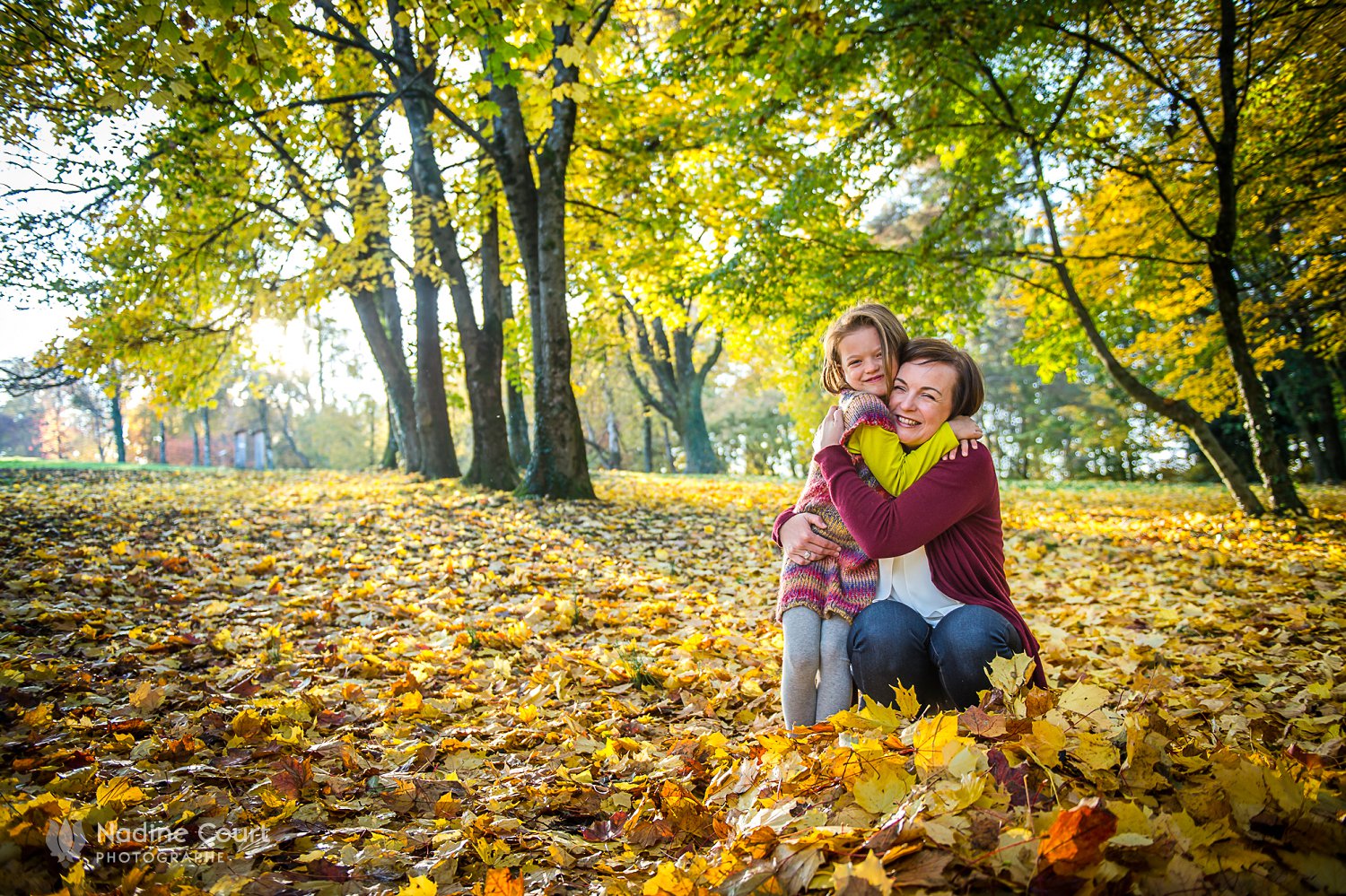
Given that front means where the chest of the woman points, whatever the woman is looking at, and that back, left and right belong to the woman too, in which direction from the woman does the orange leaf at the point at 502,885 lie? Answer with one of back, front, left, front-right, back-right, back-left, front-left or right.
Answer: front

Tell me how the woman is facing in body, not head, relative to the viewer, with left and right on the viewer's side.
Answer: facing the viewer and to the left of the viewer

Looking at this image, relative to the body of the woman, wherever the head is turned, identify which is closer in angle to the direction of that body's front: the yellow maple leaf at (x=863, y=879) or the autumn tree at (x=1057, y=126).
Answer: the yellow maple leaf

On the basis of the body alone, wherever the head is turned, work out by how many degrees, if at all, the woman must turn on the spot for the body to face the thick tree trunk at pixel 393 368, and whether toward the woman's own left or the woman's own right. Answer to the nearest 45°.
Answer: approximately 90° to the woman's own right

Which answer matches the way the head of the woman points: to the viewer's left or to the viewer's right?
to the viewer's left

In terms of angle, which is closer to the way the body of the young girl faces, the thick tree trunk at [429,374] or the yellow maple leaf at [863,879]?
the yellow maple leaf

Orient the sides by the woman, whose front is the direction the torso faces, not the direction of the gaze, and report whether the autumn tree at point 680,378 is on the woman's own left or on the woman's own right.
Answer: on the woman's own right

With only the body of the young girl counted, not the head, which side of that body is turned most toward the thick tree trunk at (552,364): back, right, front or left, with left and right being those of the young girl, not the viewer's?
left

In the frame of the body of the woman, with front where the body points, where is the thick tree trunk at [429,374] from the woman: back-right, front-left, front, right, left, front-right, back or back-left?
right

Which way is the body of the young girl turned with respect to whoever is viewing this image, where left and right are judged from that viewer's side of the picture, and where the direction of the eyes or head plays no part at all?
facing the viewer and to the right of the viewer

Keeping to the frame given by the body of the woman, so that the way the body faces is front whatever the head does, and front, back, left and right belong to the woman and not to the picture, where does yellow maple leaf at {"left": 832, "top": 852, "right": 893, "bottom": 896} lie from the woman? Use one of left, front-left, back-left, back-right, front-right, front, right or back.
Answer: front-left

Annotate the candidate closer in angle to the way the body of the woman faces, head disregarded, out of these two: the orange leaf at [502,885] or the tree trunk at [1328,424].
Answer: the orange leaf

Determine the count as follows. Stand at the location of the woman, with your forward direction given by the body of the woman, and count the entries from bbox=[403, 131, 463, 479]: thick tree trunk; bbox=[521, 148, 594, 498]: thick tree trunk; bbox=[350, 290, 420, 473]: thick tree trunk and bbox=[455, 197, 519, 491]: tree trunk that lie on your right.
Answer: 4

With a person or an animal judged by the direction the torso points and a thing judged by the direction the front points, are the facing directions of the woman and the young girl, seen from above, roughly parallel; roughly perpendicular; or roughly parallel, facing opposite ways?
roughly perpendicular

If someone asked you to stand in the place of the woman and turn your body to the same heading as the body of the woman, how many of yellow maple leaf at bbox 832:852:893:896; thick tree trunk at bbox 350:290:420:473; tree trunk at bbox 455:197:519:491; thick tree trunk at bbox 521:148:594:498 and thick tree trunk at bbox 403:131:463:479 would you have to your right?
4
